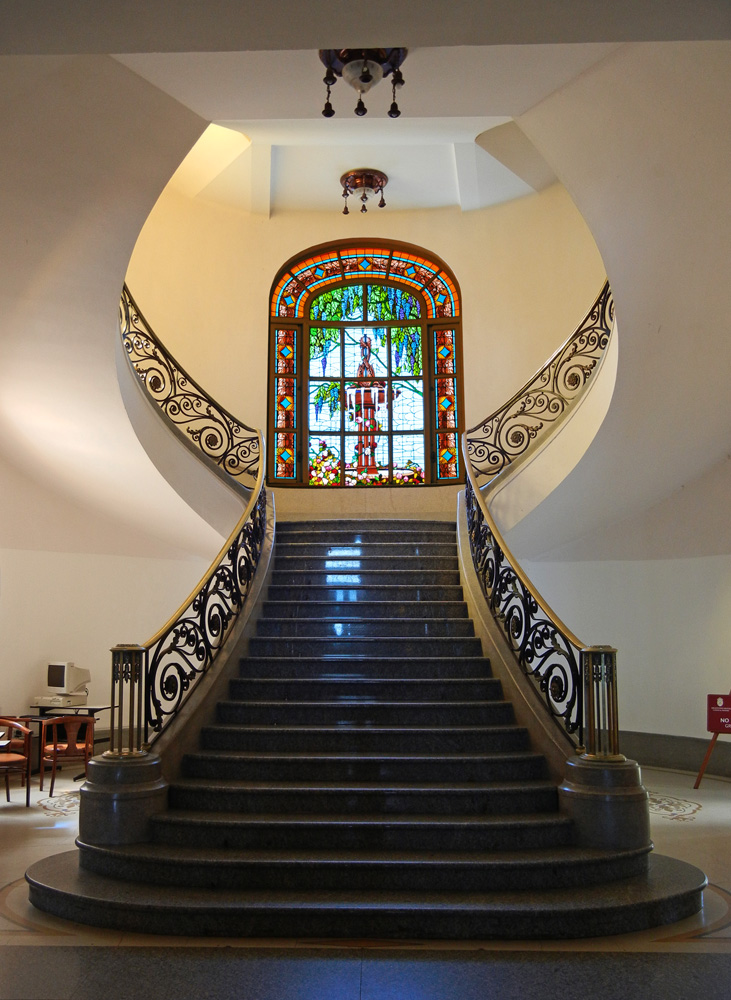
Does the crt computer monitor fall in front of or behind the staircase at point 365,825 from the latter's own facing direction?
behind

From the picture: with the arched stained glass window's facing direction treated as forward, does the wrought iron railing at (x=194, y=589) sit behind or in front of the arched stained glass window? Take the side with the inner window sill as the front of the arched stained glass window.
in front

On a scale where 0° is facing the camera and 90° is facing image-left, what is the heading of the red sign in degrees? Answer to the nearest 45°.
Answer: approximately 0°

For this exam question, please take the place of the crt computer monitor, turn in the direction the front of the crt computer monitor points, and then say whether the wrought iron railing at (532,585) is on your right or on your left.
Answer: on your left

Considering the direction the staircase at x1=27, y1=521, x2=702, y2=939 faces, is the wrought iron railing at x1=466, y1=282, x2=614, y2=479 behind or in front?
behind

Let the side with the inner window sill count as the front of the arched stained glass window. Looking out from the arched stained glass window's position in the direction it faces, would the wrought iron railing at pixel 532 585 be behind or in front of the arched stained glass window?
in front

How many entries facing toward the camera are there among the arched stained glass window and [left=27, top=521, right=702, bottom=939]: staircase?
2

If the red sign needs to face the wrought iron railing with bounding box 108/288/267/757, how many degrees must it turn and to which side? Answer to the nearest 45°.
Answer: approximately 45° to its right

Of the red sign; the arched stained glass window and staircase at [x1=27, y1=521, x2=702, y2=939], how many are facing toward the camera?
3

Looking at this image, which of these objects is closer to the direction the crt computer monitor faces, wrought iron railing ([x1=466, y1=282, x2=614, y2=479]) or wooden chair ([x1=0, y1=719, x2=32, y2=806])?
the wooden chair

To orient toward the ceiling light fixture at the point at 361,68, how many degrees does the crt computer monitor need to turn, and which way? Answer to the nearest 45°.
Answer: approximately 45° to its left

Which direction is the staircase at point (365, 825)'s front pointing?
toward the camera
